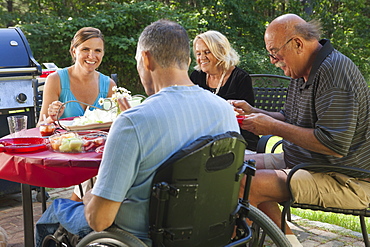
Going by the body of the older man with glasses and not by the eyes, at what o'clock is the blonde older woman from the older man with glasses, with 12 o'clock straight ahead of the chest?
The blonde older woman is roughly at 2 o'clock from the older man with glasses.

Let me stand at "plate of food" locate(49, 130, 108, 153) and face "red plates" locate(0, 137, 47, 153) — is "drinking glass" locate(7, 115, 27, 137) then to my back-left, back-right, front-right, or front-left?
front-right

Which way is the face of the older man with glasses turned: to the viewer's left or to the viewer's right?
to the viewer's left

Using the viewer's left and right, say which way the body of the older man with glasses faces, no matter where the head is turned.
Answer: facing to the left of the viewer

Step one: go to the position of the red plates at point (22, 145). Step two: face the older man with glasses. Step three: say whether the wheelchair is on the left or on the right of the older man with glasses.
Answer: right

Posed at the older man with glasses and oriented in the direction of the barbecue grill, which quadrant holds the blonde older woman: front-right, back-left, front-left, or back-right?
front-right

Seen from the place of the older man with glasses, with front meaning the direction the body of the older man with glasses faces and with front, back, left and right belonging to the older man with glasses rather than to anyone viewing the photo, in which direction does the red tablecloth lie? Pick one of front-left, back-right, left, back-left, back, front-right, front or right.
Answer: front-left

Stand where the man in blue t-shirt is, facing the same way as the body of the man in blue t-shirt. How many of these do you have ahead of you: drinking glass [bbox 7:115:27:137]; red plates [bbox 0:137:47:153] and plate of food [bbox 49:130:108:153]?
3

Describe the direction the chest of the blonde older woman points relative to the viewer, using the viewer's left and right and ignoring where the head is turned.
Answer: facing the viewer and to the left of the viewer

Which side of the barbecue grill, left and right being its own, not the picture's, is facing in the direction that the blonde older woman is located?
left

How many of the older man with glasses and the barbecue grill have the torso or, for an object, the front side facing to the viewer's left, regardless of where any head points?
1
